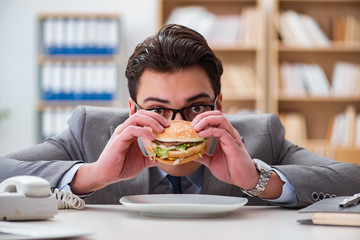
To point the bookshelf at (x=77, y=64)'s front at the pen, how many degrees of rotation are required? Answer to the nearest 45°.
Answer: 0° — it already faces it

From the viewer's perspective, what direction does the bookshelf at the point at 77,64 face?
toward the camera

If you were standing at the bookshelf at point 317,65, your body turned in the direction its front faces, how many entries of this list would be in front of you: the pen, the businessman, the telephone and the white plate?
4

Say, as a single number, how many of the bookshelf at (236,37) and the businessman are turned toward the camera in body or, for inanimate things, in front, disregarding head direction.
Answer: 2

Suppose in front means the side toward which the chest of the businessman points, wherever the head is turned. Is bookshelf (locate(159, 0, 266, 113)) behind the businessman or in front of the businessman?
behind

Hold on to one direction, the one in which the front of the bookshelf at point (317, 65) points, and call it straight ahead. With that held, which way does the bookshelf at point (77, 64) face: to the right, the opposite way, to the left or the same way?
the same way

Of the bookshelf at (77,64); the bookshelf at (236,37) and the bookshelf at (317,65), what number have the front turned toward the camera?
3

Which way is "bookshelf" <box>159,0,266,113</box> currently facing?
toward the camera

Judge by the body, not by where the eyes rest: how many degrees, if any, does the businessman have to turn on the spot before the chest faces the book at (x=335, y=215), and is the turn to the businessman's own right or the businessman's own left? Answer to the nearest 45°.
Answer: approximately 45° to the businessman's own left

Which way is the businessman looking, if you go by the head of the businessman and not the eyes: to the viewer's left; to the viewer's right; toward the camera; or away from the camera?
toward the camera

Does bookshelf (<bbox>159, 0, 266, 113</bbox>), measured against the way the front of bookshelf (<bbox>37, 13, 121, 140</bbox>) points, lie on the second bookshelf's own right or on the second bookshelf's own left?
on the second bookshelf's own left

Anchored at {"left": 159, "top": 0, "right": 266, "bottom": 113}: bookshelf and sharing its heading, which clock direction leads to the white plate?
The white plate is roughly at 12 o'clock from the bookshelf.

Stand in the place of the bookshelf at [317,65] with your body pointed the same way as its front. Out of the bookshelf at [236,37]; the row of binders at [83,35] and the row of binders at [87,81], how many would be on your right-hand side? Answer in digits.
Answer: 3

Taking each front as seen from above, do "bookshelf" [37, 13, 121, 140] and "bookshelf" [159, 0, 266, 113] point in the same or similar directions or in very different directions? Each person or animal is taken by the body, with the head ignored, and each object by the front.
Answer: same or similar directions

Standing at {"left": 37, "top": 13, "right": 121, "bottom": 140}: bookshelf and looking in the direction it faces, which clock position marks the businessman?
The businessman is roughly at 12 o'clock from the bookshelf.

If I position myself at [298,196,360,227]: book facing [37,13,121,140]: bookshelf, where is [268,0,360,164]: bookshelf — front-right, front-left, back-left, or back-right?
front-right

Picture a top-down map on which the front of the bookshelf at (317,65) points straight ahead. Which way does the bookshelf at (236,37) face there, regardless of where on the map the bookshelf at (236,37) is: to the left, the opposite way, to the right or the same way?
the same way

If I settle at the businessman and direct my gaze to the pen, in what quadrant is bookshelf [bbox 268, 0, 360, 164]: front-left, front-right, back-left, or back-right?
back-left
